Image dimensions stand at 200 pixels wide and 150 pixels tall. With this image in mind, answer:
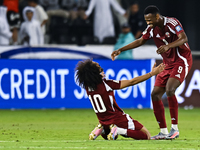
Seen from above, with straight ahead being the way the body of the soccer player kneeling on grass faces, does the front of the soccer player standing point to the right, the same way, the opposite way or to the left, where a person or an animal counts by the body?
the opposite way

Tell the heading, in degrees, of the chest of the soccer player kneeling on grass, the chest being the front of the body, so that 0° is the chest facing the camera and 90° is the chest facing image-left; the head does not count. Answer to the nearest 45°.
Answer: approximately 225°

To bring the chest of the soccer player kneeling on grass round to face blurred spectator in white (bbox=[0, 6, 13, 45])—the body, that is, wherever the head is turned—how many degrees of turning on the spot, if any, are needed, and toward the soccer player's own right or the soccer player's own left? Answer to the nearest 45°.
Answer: approximately 90° to the soccer player's own left

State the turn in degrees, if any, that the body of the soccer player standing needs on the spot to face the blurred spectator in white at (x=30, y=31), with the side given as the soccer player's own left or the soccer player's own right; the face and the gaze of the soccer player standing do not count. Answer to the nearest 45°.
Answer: approximately 90° to the soccer player's own right

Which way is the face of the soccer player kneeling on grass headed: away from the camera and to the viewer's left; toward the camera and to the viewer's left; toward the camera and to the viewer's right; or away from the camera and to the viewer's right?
away from the camera and to the viewer's right

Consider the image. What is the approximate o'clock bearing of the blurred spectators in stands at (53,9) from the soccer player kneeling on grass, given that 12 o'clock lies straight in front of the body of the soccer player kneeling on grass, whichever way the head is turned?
The blurred spectators in stands is roughly at 10 o'clock from the soccer player kneeling on grass.

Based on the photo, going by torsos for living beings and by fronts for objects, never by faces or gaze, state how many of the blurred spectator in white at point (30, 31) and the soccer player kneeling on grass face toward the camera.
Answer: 1
